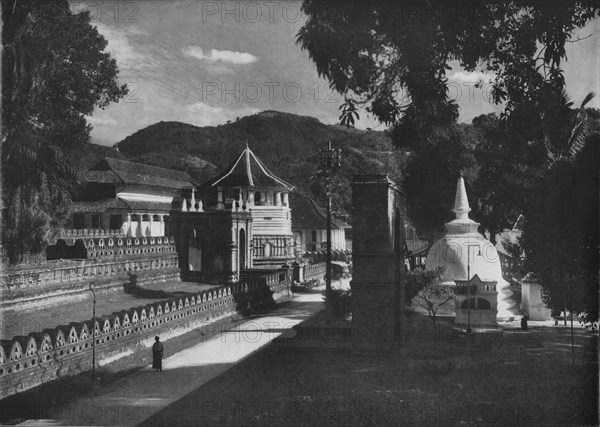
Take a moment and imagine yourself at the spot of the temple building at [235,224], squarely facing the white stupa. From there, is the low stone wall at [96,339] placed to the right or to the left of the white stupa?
right

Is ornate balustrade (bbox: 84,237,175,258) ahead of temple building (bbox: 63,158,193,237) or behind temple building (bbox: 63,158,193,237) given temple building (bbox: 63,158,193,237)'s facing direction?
ahead

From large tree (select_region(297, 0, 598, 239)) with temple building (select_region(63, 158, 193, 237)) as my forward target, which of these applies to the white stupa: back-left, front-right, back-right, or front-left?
front-right

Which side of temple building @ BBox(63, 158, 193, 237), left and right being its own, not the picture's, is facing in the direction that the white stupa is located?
front

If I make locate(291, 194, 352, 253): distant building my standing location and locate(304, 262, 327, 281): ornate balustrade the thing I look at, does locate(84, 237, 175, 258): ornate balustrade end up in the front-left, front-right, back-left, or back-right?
front-right

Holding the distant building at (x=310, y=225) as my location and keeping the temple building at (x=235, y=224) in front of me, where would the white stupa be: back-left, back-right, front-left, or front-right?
front-left

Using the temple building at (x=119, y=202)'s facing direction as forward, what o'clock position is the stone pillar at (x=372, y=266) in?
The stone pillar is roughly at 1 o'clock from the temple building.

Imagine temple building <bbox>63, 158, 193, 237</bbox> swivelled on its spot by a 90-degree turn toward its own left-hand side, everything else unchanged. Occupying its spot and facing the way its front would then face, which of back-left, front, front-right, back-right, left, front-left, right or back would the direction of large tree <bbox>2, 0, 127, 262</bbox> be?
back-right

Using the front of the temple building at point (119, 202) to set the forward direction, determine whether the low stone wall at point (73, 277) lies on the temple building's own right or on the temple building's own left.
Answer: on the temple building's own right

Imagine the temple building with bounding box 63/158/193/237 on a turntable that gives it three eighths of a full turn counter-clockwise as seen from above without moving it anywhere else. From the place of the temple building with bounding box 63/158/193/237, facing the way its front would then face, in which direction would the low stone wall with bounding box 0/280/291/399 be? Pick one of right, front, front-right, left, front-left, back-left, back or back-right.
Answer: back

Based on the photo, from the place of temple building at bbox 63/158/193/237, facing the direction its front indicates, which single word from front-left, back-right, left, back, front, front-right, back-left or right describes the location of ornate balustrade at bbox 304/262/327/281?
front-left

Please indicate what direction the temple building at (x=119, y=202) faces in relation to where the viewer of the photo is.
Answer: facing the viewer and to the right of the viewer

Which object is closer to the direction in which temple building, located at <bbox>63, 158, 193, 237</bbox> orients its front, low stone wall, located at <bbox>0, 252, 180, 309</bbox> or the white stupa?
the white stupa

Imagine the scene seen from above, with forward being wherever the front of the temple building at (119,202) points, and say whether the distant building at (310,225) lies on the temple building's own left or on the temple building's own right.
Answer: on the temple building's own left
